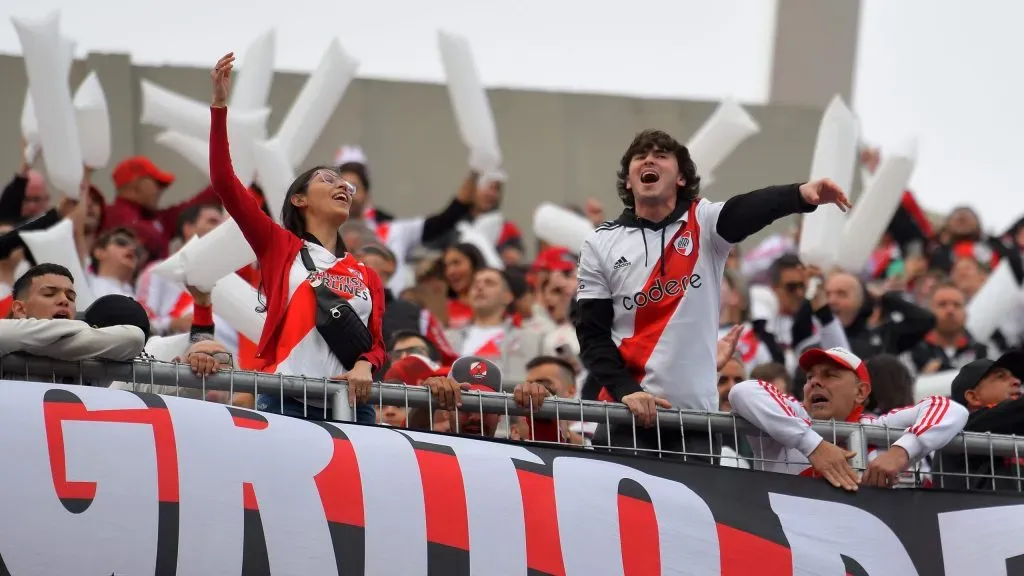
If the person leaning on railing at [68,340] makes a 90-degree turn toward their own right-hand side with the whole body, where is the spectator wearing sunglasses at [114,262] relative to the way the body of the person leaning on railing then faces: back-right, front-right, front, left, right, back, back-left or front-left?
back-right

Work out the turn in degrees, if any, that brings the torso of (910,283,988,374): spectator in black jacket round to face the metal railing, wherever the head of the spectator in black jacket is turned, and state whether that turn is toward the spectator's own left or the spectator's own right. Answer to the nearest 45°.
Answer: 0° — they already face it

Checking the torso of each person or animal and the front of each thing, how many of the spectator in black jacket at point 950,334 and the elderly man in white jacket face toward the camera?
2

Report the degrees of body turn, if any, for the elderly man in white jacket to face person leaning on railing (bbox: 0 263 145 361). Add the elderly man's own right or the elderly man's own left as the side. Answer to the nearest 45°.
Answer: approximately 45° to the elderly man's own right

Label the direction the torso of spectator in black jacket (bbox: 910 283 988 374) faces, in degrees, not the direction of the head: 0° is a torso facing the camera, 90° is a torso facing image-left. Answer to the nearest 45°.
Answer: approximately 0°

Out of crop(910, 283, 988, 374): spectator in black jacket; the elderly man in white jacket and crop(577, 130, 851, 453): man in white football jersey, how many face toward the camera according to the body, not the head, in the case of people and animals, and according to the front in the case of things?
3

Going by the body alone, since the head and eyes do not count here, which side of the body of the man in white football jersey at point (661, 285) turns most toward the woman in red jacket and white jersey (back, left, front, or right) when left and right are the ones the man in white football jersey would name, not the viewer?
right

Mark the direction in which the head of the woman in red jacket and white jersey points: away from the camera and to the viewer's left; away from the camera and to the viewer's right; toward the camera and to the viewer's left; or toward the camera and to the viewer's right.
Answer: toward the camera and to the viewer's right

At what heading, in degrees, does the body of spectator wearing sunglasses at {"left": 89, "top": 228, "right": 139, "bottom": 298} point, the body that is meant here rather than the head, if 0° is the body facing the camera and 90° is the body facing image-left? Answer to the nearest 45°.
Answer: approximately 315°

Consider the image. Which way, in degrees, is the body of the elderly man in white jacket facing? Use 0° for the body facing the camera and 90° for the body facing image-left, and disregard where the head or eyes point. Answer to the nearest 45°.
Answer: approximately 0°

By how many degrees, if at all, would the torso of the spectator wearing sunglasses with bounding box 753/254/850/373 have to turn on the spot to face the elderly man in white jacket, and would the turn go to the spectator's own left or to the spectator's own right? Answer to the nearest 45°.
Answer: approximately 45° to the spectator's own right
